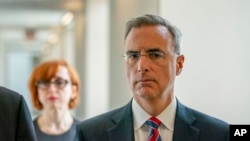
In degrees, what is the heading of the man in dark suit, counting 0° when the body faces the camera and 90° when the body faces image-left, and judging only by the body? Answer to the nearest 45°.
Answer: approximately 0°

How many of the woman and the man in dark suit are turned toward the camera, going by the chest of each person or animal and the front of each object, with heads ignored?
2

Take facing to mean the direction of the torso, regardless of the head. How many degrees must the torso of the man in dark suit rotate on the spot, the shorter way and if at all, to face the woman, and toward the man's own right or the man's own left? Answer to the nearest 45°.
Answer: approximately 135° to the man's own right

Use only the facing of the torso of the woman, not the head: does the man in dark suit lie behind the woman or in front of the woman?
in front
